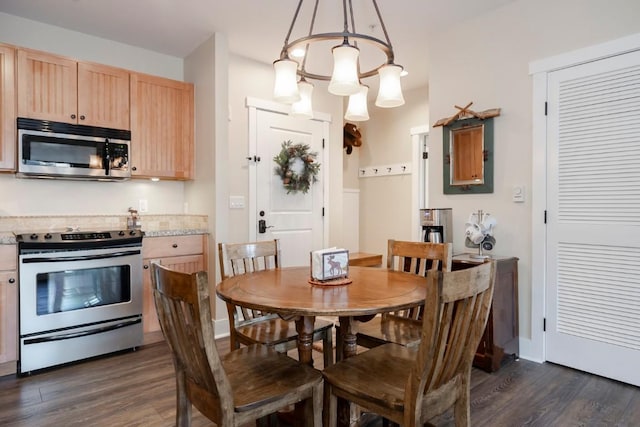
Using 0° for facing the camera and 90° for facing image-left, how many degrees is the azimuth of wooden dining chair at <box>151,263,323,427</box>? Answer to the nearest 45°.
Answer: approximately 225°

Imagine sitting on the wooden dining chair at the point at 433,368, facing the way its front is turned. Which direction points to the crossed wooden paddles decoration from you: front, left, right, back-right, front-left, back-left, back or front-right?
front-right

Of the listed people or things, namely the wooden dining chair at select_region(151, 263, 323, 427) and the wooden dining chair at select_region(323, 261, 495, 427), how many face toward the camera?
0

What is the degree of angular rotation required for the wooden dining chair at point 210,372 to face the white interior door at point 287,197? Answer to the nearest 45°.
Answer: approximately 45° to its left

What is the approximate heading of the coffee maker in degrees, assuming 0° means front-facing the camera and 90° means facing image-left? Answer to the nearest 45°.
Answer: approximately 45°

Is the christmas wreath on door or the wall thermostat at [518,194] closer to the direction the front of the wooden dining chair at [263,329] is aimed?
the wall thermostat

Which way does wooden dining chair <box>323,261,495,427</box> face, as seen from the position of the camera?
facing away from the viewer and to the left of the viewer

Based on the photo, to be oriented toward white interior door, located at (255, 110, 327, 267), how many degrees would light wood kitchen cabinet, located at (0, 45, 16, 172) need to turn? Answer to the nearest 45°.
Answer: approximately 90° to its left

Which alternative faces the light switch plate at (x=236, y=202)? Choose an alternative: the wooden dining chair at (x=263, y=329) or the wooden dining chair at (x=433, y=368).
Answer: the wooden dining chair at (x=433, y=368)

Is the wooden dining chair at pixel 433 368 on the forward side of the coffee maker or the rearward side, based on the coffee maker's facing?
on the forward side
